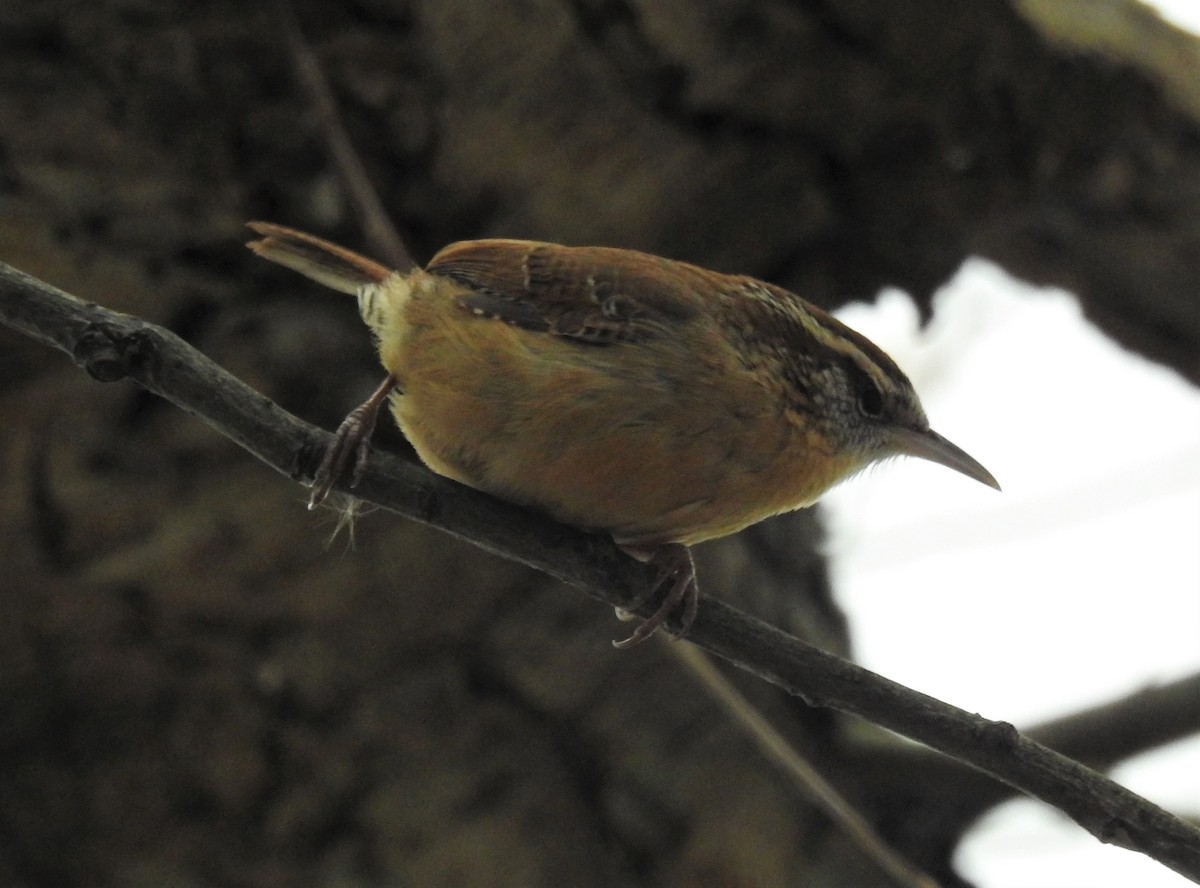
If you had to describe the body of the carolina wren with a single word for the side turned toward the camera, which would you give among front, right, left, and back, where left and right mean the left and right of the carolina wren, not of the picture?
right

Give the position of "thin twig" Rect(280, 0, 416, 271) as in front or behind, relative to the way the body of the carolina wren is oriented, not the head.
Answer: behind
